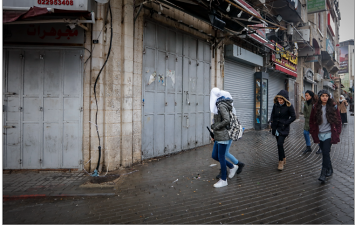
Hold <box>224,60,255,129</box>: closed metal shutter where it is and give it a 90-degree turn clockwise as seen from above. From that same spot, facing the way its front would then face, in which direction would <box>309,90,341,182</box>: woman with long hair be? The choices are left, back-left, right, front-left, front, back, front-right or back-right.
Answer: front-left

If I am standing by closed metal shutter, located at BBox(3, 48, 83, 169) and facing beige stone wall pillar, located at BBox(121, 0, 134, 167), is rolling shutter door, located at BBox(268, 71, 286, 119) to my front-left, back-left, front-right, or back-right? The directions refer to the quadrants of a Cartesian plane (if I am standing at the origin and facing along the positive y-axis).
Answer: front-left

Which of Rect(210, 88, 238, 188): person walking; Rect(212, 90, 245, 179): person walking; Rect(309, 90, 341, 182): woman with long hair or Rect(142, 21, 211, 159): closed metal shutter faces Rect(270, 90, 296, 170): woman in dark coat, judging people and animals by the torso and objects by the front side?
the closed metal shutter

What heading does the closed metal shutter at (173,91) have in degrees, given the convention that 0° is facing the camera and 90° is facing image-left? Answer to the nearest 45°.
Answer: approximately 315°

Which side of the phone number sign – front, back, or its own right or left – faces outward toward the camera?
front

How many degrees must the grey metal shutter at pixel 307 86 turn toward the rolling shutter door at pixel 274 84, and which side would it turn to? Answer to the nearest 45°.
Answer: approximately 45° to its right

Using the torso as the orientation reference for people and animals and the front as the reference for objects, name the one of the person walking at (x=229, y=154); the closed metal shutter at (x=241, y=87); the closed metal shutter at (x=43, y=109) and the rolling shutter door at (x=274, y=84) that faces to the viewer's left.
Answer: the person walking

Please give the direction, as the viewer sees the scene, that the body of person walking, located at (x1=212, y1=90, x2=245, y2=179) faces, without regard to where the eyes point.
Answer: to the viewer's left

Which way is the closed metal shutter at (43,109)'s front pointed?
toward the camera

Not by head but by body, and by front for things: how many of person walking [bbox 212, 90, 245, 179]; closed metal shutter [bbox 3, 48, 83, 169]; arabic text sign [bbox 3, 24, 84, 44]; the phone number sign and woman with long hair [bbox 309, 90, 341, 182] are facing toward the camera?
4

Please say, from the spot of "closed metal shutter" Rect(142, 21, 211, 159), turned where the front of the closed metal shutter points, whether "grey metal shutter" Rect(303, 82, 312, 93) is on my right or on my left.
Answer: on my left

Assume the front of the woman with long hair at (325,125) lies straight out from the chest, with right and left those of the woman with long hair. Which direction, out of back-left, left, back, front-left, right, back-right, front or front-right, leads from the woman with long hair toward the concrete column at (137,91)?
right

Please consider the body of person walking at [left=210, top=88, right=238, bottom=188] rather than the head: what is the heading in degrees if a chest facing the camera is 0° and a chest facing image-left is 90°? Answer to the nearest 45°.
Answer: approximately 90°
